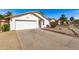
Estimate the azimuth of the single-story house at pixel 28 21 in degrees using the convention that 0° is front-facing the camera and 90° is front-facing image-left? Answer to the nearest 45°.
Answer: approximately 0°
